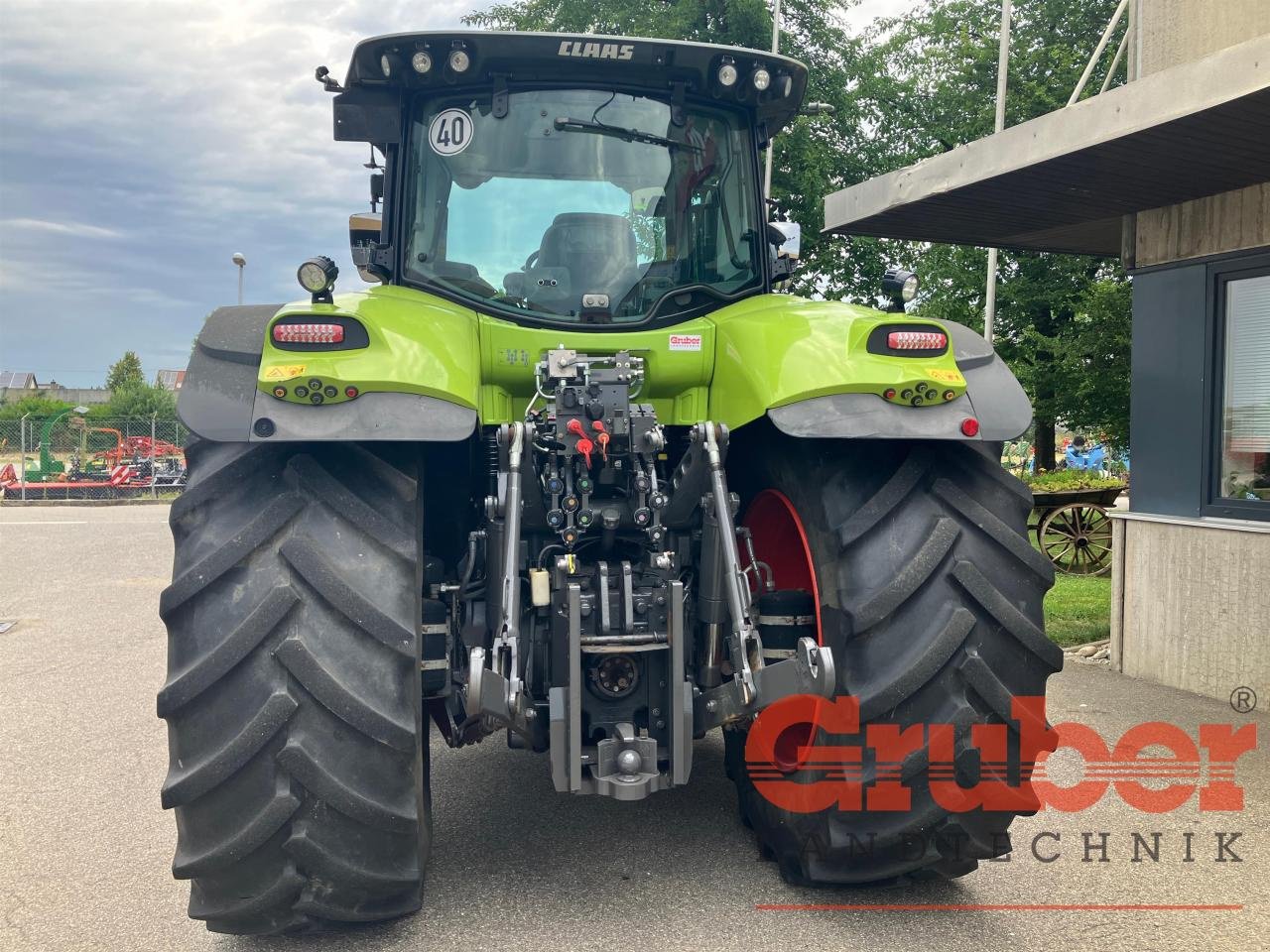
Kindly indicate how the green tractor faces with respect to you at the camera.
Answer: facing away from the viewer

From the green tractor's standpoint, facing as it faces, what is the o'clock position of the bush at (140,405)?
The bush is roughly at 11 o'clock from the green tractor.

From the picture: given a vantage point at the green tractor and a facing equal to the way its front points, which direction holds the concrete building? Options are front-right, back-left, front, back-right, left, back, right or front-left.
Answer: front-right

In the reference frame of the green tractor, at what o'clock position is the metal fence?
The metal fence is roughly at 11 o'clock from the green tractor.

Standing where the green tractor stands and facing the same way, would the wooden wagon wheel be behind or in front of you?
in front
